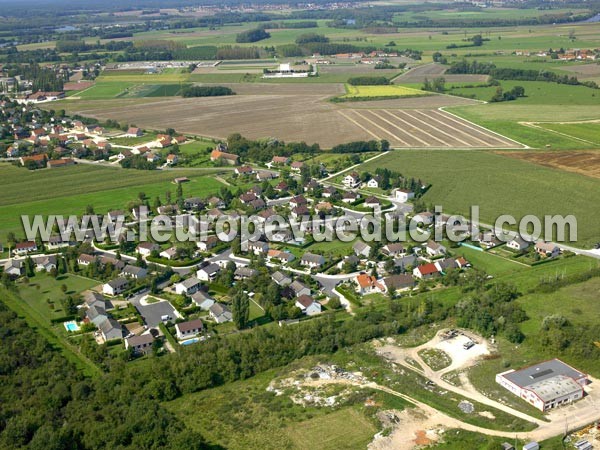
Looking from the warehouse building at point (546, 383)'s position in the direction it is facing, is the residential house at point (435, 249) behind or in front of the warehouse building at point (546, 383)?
behind

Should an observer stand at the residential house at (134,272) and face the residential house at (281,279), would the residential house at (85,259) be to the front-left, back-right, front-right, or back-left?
back-left

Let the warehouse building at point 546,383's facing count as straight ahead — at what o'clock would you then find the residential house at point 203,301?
The residential house is roughly at 5 o'clock from the warehouse building.

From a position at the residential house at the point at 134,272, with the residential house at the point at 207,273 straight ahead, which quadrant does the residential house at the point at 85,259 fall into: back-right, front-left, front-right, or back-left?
back-left

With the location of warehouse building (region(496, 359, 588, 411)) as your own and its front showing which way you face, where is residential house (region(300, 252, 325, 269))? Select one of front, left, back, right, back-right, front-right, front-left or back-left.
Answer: back

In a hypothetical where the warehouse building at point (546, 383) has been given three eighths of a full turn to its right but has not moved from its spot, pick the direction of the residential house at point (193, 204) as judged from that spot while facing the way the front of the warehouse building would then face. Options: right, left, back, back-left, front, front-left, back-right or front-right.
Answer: front-right

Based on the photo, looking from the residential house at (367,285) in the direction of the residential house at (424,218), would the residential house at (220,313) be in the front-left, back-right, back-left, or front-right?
back-left

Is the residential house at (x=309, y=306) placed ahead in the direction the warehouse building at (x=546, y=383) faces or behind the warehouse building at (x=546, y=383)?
behind

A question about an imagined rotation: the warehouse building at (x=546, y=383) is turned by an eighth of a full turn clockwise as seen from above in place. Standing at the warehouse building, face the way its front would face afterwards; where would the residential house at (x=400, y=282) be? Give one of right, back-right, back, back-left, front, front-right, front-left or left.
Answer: back-right
